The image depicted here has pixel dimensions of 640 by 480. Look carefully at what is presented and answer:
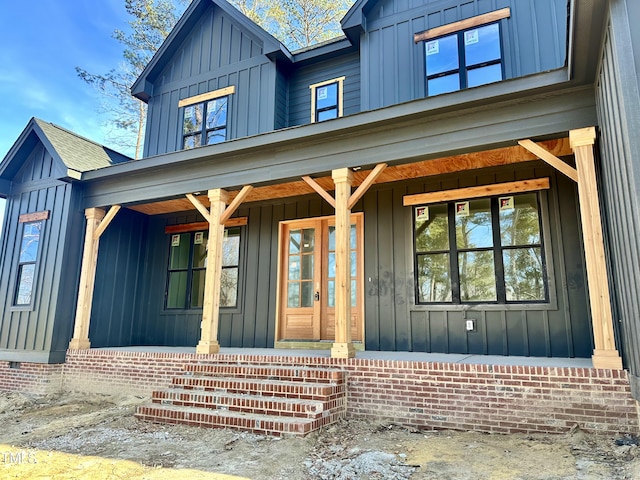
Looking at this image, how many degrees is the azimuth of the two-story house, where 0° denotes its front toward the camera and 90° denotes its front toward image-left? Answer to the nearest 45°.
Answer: approximately 45°

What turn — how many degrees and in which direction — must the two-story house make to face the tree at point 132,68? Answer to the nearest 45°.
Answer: approximately 90° to its right
